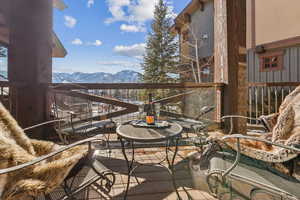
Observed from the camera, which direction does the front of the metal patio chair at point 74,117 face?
facing the viewer and to the right of the viewer

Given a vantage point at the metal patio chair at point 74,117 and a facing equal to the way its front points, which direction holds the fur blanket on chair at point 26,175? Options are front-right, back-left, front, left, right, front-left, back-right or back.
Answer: front-right

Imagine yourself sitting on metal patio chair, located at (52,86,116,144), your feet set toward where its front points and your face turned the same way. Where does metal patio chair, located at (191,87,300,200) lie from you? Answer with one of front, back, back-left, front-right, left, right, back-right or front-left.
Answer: front

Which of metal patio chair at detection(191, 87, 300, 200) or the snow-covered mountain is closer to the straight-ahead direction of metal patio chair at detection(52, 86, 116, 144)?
the metal patio chair

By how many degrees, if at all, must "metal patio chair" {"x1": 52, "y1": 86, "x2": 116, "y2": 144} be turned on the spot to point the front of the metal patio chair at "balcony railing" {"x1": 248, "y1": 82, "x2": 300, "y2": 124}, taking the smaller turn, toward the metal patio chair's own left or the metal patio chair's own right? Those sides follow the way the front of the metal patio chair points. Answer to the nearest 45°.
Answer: approximately 45° to the metal patio chair's own left

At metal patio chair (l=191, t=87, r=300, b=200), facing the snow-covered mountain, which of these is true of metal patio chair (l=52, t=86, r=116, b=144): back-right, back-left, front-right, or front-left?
front-left

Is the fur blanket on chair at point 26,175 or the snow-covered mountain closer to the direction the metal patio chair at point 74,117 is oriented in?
the fur blanket on chair

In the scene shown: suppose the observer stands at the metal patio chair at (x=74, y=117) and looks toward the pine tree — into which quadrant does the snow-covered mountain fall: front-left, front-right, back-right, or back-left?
front-left

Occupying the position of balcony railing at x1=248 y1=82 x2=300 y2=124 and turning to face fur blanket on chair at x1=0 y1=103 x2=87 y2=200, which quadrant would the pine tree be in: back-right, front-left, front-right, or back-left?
back-right

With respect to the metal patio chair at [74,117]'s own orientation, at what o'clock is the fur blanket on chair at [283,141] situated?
The fur blanket on chair is roughly at 12 o'clock from the metal patio chair.
